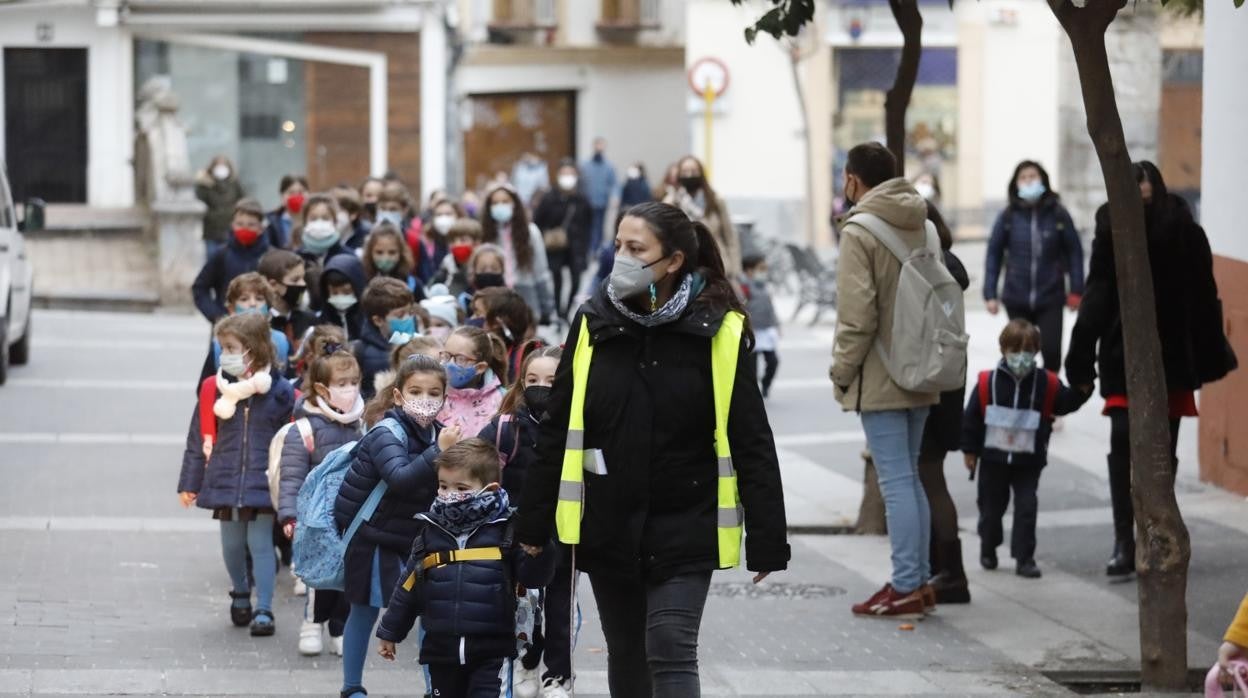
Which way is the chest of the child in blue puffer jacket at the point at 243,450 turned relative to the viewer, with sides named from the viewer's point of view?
facing the viewer

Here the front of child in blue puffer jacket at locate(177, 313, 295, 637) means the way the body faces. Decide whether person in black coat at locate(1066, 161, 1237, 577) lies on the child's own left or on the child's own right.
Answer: on the child's own left

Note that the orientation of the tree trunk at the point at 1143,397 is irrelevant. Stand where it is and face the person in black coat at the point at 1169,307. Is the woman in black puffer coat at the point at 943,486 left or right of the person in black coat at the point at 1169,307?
left

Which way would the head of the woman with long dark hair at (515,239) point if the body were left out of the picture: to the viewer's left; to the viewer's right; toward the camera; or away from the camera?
toward the camera

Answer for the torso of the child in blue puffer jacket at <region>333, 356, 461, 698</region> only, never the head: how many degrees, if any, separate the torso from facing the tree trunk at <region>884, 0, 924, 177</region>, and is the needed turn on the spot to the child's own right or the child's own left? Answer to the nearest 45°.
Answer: approximately 90° to the child's own left

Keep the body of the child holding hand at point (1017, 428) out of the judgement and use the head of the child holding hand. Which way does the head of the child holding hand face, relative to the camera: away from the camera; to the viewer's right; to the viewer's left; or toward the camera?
toward the camera

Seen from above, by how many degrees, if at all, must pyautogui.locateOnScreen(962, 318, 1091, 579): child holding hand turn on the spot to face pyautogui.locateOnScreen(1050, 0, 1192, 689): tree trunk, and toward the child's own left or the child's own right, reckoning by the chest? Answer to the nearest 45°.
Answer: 0° — they already face it

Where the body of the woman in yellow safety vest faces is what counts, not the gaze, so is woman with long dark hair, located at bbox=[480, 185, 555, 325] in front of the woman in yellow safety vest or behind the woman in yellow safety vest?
behind

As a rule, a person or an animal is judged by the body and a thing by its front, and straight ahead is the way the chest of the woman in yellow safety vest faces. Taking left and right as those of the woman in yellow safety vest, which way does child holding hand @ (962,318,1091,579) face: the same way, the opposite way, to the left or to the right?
the same way

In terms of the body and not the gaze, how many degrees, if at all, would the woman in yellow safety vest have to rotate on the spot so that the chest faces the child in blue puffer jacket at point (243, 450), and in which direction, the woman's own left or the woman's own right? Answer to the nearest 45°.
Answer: approximately 135° to the woman's own right

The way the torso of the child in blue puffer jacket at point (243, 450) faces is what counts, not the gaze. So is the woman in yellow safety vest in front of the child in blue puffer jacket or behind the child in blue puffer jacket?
in front

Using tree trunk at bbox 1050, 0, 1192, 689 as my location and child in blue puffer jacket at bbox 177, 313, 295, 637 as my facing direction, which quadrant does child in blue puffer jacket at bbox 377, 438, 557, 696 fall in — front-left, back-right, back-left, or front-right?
front-left

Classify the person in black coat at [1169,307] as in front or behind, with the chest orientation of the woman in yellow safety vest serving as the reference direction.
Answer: behind

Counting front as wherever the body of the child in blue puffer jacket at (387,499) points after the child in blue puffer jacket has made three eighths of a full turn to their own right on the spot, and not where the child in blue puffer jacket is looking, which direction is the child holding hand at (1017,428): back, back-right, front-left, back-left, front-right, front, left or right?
back-right

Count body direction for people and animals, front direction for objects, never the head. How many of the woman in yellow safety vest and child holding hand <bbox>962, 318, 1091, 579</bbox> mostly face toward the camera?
2

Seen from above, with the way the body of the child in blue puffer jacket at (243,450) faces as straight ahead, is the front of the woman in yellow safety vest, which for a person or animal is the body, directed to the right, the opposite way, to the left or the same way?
the same way

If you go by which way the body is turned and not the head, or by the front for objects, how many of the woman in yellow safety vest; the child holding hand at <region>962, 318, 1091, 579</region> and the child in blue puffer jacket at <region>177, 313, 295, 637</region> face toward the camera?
3
